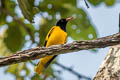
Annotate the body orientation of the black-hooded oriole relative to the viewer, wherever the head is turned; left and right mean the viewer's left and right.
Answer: facing the viewer and to the right of the viewer

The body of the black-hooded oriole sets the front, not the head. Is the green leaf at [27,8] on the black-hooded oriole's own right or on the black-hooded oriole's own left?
on the black-hooded oriole's own right

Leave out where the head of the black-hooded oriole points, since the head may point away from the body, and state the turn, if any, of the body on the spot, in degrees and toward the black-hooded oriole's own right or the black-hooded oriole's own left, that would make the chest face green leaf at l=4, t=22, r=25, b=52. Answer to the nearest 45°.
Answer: approximately 135° to the black-hooded oriole's own right
